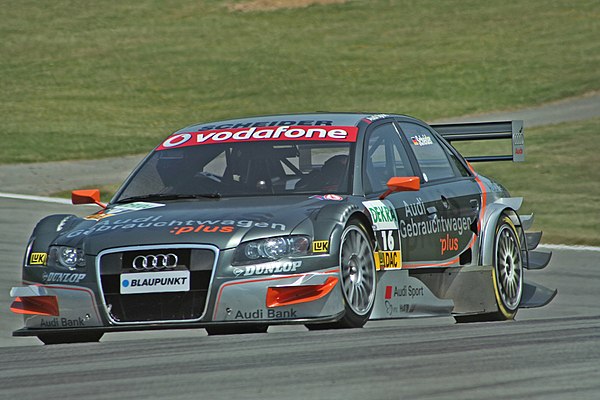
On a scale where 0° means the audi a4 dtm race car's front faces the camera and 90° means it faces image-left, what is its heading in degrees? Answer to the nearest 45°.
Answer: approximately 45°
